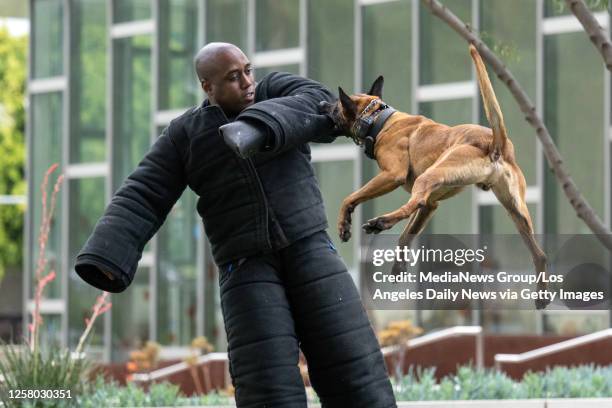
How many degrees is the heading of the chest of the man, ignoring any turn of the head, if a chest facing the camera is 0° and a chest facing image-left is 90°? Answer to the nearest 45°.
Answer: approximately 0°
